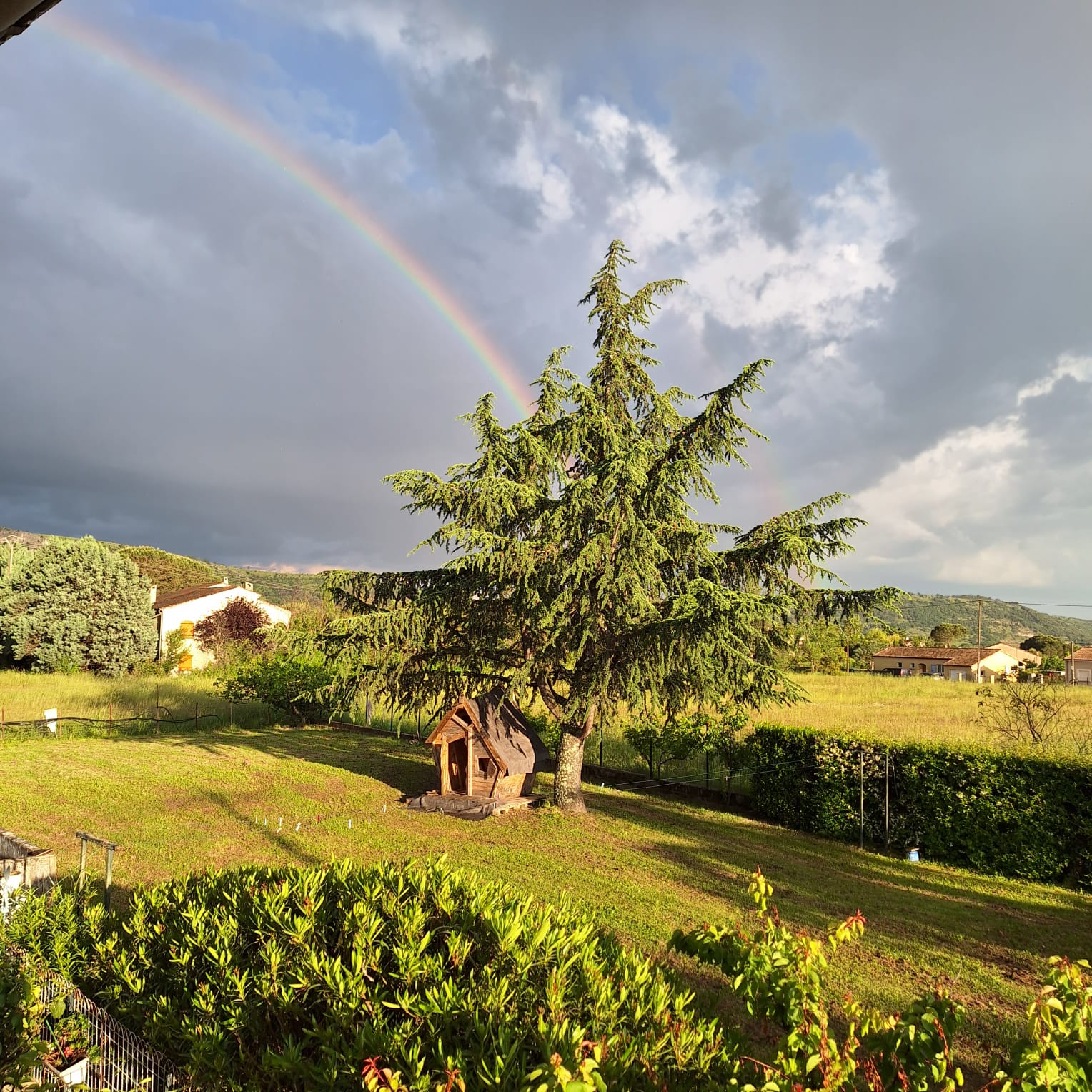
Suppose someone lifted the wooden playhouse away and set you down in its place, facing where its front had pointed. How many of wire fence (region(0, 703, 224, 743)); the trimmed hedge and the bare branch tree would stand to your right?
1

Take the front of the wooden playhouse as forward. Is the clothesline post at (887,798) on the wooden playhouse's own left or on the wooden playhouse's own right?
on the wooden playhouse's own left

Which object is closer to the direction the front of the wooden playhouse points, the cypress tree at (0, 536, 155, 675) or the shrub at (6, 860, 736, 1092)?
the shrub

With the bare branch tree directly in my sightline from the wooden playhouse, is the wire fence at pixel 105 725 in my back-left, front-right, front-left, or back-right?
back-left

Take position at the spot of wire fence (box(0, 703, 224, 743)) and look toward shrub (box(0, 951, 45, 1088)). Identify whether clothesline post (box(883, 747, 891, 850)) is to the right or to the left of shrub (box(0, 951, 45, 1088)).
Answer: left

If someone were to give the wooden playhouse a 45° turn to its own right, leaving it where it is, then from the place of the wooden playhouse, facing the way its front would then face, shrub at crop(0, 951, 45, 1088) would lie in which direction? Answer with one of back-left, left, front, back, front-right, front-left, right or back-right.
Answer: left

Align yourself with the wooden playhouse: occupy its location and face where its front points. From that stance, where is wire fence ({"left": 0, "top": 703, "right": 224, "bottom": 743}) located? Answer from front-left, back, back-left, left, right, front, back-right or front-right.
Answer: right

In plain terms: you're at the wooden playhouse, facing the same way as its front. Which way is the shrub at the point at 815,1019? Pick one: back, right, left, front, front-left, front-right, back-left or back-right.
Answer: front-left

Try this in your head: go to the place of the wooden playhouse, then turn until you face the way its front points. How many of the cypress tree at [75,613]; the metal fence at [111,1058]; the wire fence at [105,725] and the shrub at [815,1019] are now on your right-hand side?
2

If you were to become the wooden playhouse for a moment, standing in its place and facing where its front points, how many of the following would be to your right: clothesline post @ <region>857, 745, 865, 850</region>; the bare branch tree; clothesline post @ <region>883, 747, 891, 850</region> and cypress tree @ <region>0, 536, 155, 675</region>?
1

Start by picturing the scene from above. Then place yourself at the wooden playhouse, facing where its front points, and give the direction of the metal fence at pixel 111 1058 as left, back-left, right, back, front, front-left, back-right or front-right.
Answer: front-left

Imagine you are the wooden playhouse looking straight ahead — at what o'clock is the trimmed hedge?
The trimmed hedge is roughly at 8 o'clock from the wooden playhouse.

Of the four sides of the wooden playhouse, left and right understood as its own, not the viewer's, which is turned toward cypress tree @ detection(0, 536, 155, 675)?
right

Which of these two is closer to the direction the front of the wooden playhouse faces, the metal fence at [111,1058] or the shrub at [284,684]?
the metal fence

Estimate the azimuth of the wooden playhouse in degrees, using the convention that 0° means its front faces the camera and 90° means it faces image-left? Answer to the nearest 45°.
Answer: approximately 45°
